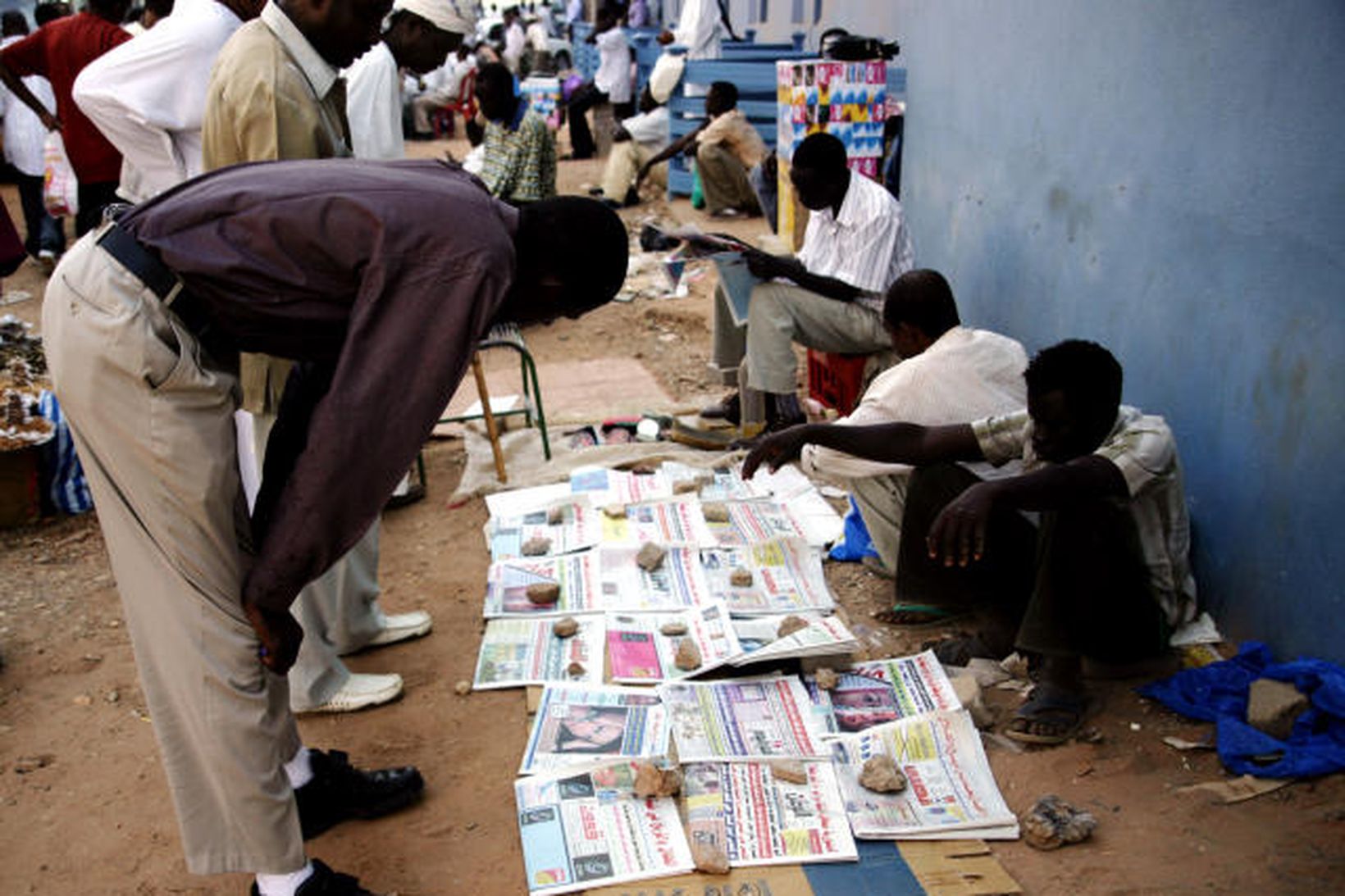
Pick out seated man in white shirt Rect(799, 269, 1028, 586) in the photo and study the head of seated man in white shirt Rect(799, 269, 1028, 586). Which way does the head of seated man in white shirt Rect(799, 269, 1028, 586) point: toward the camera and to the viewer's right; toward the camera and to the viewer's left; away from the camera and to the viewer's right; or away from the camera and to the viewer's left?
away from the camera and to the viewer's left

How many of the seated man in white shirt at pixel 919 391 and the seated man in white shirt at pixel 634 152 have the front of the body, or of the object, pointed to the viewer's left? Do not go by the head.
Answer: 2

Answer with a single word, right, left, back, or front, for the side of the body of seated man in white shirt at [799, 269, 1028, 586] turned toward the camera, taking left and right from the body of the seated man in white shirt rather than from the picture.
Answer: left

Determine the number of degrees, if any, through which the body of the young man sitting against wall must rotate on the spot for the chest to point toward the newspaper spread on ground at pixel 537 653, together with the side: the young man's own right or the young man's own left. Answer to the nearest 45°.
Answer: approximately 45° to the young man's own right

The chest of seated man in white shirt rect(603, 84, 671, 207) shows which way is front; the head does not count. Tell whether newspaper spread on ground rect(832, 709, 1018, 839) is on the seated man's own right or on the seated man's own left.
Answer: on the seated man's own left

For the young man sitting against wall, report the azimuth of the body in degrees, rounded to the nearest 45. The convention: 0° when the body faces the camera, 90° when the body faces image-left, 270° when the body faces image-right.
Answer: approximately 45°

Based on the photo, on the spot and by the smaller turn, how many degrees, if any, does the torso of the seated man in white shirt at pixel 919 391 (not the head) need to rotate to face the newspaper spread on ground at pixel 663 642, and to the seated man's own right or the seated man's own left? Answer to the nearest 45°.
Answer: approximately 45° to the seated man's own left

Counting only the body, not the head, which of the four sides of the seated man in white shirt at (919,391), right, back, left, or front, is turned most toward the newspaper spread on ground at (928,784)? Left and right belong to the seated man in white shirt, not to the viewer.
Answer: left

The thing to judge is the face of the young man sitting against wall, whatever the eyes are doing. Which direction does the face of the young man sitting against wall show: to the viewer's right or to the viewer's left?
to the viewer's left

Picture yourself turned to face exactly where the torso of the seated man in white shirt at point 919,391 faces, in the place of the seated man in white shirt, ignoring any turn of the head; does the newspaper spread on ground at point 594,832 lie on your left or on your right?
on your left

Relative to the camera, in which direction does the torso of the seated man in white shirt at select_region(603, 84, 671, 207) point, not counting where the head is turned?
to the viewer's left

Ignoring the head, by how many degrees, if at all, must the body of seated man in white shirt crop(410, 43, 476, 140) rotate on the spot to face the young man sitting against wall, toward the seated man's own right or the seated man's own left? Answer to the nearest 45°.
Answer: approximately 90° to the seated man's own left
